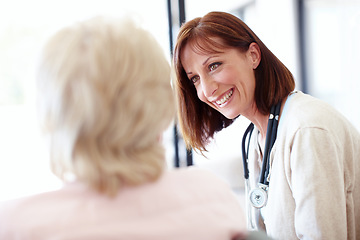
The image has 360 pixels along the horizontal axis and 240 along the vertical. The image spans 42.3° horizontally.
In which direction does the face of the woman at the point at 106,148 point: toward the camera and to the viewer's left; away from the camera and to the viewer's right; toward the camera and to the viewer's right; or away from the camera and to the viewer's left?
away from the camera and to the viewer's right

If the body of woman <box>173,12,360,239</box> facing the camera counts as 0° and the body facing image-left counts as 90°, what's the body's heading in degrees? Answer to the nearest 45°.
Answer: approximately 45°

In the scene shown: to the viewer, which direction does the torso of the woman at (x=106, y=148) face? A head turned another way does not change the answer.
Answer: away from the camera

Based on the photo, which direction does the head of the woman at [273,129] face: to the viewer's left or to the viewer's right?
to the viewer's left
